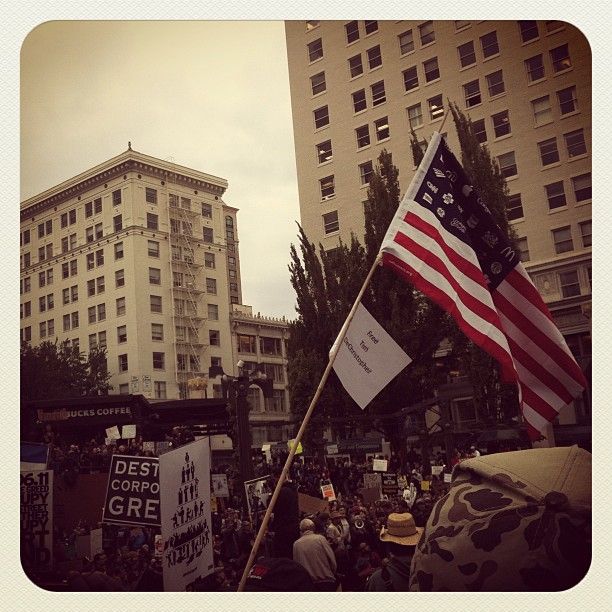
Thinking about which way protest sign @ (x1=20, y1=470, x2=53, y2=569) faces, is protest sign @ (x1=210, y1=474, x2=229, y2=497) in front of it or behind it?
behind

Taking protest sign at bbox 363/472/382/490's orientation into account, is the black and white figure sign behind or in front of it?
in front

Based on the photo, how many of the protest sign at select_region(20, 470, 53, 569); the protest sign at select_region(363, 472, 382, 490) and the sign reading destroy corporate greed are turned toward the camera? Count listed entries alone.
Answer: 3

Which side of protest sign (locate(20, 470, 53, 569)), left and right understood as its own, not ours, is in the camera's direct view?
front

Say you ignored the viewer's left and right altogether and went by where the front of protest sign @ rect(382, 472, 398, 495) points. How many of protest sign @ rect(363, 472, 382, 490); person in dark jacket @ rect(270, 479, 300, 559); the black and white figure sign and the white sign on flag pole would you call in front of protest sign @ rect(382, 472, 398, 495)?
3

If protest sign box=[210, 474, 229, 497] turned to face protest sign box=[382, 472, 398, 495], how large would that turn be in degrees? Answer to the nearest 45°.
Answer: approximately 90° to its left

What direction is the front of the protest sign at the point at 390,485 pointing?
toward the camera

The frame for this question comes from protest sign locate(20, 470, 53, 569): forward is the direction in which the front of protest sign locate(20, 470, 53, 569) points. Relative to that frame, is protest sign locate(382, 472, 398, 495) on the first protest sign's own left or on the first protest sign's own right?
on the first protest sign's own left

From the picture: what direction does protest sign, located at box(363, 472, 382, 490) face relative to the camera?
toward the camera

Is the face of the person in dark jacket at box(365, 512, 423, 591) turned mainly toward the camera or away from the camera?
away from the camera

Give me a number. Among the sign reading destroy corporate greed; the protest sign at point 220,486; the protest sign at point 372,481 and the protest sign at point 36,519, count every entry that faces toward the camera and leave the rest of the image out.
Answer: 4

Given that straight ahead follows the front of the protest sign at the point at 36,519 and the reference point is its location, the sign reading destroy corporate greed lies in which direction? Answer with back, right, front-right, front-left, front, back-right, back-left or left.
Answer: left
